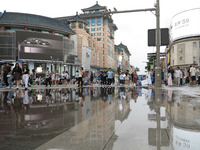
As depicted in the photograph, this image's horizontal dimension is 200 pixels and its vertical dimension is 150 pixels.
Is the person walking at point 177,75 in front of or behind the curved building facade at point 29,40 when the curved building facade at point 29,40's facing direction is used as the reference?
in front

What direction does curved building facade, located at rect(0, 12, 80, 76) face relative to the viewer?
toward the camera
